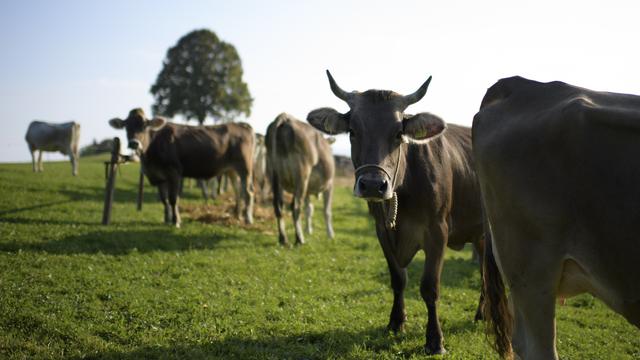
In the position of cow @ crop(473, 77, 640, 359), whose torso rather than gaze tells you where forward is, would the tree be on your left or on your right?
on your left

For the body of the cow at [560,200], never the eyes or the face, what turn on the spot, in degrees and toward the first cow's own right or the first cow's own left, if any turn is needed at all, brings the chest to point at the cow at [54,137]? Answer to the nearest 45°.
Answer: approximately 135° to the first cow's own left

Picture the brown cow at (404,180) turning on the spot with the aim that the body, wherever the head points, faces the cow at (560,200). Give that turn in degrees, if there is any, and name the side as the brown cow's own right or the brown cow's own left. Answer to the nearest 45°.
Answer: approximately 45° to the brown cow's own left

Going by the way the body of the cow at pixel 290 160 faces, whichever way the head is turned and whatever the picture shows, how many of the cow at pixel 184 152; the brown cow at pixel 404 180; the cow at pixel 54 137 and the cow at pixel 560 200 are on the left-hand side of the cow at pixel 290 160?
2

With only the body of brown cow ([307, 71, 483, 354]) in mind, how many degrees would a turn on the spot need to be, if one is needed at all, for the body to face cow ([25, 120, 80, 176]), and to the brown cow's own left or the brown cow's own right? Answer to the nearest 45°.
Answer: approximately 90° to the brown cow's own right

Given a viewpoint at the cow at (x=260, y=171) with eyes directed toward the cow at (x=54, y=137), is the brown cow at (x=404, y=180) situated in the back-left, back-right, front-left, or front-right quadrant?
back-left

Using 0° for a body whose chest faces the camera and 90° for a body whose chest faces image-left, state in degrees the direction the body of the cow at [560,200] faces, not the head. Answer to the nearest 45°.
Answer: approximately 270°

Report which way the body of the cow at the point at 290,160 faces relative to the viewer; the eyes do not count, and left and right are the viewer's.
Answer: facing away from the viewer and to the right of the viewer
